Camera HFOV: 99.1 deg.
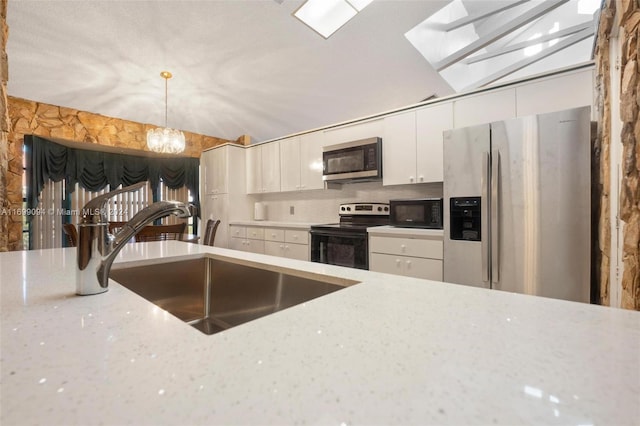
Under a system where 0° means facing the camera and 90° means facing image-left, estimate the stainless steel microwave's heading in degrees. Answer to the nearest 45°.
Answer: approximately 45°

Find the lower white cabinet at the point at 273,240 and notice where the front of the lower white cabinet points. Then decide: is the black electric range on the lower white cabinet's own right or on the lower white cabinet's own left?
on the lower white cabinet's own left

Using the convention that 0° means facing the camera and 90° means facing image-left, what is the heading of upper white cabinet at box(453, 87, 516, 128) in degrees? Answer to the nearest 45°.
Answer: approximately 45°

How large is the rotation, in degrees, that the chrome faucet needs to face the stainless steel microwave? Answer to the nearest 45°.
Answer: approximately 45° to its left

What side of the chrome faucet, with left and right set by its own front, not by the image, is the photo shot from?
right

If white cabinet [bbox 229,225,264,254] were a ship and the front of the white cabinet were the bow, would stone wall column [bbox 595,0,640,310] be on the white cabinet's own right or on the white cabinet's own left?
on the white cabinet's own left

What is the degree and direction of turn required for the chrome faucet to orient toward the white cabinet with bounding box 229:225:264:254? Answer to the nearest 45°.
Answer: approximately 45° to its left

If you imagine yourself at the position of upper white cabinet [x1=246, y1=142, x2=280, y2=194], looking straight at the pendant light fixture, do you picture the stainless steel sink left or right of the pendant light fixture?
left
